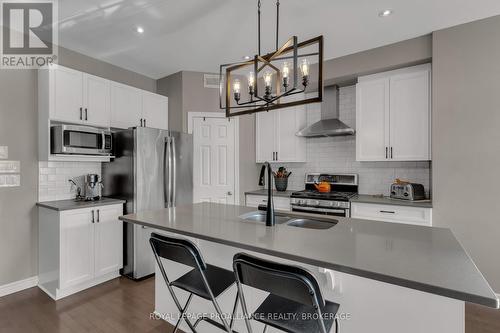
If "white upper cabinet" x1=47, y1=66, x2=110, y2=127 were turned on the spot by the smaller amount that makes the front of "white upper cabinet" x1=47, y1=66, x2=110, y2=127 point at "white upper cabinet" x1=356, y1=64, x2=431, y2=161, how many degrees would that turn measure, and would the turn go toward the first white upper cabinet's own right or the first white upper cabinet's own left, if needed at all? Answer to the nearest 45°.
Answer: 0° — it already faces it

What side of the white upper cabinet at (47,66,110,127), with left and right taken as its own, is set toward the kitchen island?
front

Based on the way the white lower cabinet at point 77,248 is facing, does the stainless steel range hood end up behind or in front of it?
in front

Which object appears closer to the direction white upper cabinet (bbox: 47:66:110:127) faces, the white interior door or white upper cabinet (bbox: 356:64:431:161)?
the white upper cabinet

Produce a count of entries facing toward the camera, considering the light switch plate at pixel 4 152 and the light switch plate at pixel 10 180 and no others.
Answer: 2

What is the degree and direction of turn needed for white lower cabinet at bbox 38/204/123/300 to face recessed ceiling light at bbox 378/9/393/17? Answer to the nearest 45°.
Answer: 0° — it already faces it

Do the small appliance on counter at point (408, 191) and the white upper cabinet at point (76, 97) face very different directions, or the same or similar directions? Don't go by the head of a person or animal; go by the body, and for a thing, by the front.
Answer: very different directions

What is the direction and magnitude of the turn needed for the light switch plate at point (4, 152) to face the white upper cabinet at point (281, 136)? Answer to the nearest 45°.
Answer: approximately 90° to its left

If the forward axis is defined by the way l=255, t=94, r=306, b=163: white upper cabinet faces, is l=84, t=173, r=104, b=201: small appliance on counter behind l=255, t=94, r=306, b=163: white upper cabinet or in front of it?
in front

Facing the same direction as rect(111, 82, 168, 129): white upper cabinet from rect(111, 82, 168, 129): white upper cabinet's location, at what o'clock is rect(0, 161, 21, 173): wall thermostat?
The wall thermostat is roughly at 4 o'clock from the white upper cabinet.
